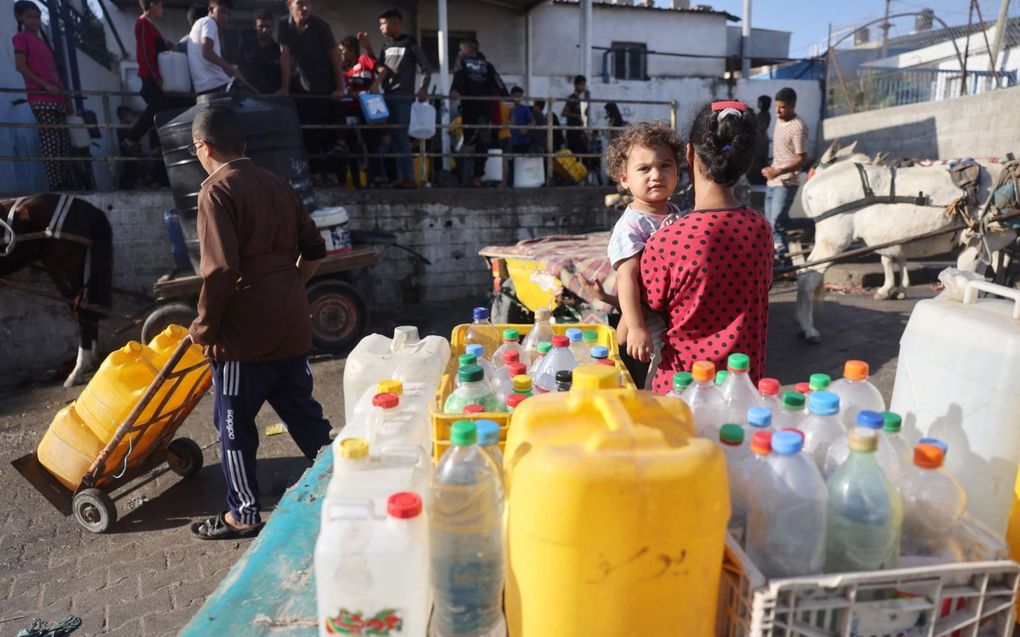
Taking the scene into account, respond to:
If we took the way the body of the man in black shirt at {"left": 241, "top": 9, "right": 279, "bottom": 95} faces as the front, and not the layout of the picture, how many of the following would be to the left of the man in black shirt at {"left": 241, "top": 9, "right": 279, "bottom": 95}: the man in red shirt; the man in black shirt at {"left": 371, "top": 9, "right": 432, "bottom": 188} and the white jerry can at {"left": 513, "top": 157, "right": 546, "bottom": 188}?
2

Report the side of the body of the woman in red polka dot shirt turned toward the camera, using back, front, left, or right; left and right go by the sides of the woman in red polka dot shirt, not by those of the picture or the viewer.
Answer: back

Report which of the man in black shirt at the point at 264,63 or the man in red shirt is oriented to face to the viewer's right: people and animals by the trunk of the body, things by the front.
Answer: the man in red shirt

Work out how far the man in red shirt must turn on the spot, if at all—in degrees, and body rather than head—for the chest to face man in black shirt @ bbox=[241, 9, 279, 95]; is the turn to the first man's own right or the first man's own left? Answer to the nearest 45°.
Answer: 0° — they already face them

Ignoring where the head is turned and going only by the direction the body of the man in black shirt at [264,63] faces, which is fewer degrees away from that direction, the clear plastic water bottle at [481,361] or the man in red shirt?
the clear plastic water bottle

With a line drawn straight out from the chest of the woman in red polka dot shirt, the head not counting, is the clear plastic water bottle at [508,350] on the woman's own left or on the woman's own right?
on the woman's own left

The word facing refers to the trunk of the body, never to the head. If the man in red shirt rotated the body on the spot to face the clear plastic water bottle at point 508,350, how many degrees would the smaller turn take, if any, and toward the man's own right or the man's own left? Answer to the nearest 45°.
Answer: approximately 90° to the man's own right

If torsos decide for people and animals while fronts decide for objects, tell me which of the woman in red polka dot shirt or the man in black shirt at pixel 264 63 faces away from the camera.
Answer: the woman in red polka dot shirt

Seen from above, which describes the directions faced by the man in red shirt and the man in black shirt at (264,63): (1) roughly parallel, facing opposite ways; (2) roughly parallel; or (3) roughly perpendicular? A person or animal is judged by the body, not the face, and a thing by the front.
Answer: roughly perpendicular

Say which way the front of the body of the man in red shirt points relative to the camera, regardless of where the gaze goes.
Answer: to the viewer's right

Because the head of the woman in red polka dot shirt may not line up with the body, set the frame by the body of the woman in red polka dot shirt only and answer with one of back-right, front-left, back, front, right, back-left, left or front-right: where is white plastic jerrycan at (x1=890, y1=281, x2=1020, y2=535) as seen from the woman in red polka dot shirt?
back-right
